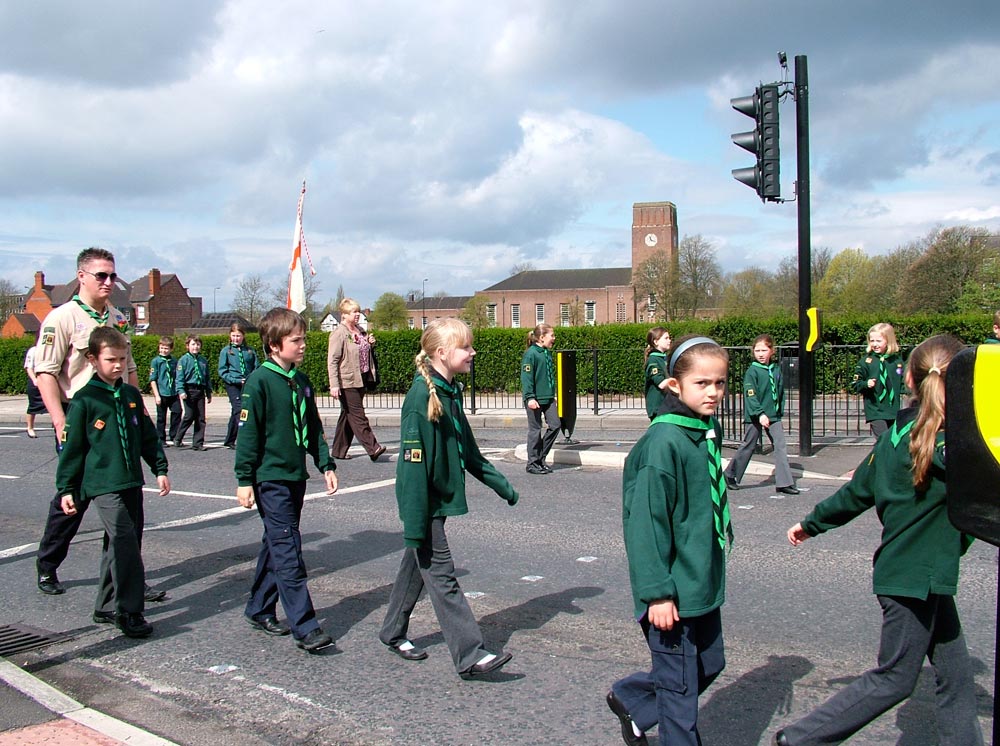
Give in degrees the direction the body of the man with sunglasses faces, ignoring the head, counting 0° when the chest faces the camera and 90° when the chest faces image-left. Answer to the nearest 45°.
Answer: approximately 315°

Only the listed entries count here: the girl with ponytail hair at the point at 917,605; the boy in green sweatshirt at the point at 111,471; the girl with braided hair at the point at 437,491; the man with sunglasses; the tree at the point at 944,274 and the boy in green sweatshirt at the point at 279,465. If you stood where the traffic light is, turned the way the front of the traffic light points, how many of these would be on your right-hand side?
1

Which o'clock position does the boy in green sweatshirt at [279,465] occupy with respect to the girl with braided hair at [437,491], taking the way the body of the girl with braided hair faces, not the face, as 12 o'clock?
The boy in green sweatshirt is roughly at 7 o'clock from the girl with braided hair.

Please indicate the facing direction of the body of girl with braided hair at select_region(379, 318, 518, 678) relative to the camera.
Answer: to the viewer's right

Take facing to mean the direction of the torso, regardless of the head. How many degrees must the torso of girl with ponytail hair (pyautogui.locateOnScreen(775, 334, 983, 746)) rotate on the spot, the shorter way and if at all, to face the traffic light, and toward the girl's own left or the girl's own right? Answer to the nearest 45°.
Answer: approximately 45° to the girl's own left

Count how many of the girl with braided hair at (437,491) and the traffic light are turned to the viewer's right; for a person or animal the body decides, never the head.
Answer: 1

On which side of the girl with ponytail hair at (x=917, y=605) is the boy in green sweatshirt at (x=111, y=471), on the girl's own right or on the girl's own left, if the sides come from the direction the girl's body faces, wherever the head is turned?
on the girl's own left

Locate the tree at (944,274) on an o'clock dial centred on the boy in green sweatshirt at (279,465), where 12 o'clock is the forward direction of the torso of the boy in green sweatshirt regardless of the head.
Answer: The tree is roughly at 9 o'clock from the boy in green sweatshirt.

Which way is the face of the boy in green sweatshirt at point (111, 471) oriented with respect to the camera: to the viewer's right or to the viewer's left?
to the viewer's right

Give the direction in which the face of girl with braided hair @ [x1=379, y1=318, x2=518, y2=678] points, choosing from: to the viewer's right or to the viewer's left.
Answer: to the viewer's right

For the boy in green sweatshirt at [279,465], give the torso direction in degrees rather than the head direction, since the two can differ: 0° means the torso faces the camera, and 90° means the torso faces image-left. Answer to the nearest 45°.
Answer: approximately 315°

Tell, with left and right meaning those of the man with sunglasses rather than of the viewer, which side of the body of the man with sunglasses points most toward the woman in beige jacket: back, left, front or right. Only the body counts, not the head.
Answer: left

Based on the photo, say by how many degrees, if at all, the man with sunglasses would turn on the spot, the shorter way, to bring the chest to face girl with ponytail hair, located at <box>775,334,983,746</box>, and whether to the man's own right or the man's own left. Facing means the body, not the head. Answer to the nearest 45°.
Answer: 0° — they already face them

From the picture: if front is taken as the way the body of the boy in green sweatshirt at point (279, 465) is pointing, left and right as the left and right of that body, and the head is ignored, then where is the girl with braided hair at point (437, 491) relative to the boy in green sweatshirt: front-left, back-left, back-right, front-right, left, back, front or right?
front

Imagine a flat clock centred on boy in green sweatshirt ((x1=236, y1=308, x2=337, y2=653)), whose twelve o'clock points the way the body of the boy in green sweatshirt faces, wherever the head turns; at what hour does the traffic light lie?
The traffic light is roughly at 9 o'clock from the boy in green sweatshirt.
